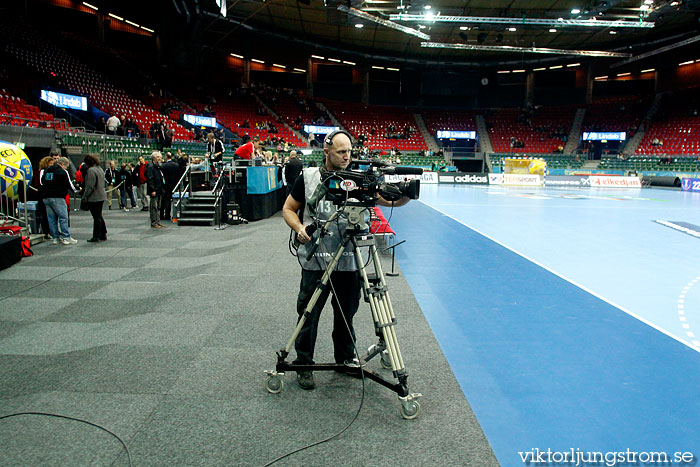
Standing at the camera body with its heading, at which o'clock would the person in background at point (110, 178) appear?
The person in background is roughly at 8 o'clock from the camera body.

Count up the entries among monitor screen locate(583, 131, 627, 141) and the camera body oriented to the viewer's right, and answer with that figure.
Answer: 1

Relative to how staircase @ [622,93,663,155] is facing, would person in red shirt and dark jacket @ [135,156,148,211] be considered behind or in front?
in front

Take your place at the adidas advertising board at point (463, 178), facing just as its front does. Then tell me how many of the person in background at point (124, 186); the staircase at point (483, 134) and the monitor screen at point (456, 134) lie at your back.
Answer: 2

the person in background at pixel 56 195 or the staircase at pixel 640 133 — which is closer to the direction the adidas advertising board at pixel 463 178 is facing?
the person in background

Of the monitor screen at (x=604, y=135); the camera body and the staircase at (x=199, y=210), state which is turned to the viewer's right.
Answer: the camera body

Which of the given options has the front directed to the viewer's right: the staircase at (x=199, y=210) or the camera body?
the camera body

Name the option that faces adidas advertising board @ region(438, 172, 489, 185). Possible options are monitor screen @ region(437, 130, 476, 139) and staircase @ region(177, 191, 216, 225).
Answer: the monitor screen

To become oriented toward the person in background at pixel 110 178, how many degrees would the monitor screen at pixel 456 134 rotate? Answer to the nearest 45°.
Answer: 0° — it already faces them

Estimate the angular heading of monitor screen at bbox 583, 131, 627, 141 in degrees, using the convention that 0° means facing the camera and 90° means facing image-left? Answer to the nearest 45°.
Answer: approximately 0°

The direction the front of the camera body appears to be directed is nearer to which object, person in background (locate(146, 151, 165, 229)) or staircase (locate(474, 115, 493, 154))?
the staircase
